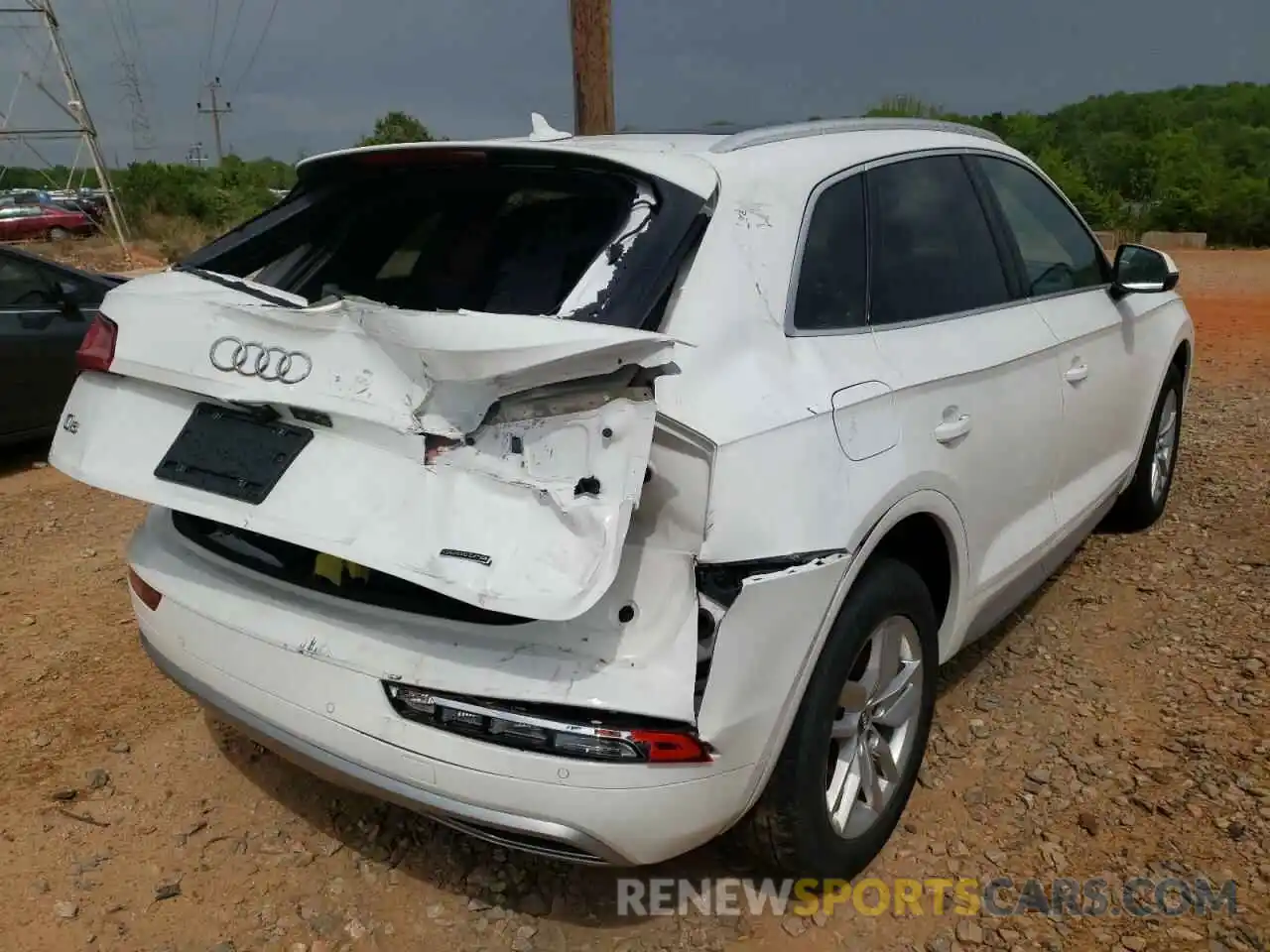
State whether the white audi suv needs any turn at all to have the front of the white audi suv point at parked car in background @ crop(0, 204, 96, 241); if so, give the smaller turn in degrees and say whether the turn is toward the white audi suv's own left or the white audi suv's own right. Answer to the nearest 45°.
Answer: approximately 90° to the white audi suv's own left

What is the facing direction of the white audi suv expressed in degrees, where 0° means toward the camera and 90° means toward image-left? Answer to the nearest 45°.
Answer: approximately 225°

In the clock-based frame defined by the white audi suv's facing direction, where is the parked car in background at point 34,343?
The parked car in background is roughly at 9 o'clock from the white audi suv.

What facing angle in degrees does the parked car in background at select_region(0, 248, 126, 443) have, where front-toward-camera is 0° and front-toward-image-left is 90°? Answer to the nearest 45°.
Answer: approximately 270°

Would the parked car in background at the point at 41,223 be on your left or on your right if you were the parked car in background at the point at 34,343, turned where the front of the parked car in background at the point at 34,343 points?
on your left
